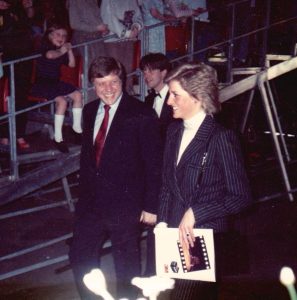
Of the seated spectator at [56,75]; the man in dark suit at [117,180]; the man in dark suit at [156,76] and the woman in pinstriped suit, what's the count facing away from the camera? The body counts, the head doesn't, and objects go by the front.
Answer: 0

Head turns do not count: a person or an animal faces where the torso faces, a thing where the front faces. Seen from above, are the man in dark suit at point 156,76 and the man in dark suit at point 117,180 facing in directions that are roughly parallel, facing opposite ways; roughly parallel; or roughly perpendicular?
roughly parallel

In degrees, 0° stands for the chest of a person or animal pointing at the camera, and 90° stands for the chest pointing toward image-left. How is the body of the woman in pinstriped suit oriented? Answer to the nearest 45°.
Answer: approximately 45°

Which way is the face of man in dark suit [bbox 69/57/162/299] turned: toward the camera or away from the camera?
toward the camera

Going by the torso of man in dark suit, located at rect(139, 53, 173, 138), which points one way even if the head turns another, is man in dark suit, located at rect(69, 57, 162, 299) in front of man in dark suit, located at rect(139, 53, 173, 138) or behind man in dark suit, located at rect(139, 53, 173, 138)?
in front

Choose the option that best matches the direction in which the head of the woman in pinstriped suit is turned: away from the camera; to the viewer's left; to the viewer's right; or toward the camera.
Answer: to the viewer's left
